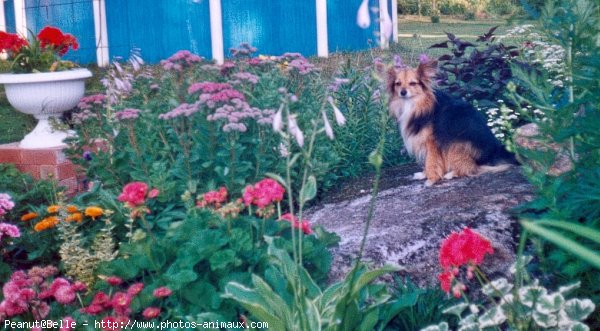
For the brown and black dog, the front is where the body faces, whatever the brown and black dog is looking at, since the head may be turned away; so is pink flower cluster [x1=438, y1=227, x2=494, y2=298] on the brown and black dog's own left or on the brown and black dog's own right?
on the brown and black dog's own left

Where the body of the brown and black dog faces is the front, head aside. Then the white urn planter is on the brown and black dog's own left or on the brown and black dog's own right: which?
on the brown and black dog's own right

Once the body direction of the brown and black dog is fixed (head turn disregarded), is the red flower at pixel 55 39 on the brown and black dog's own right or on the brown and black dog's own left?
on the brown and black dog's own right

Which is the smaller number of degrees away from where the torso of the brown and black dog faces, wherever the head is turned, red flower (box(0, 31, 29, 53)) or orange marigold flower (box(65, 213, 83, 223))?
the orange marigold flower

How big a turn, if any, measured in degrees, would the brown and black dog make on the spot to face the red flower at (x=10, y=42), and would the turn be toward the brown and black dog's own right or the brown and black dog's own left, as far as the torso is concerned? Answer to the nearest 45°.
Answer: approximately 45° to the brown and black dog's own right

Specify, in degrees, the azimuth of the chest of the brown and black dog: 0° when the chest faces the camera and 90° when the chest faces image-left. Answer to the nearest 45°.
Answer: approximately 45°

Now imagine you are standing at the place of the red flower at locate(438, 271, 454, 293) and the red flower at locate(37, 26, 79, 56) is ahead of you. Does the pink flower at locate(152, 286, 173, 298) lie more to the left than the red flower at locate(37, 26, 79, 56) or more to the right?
left
